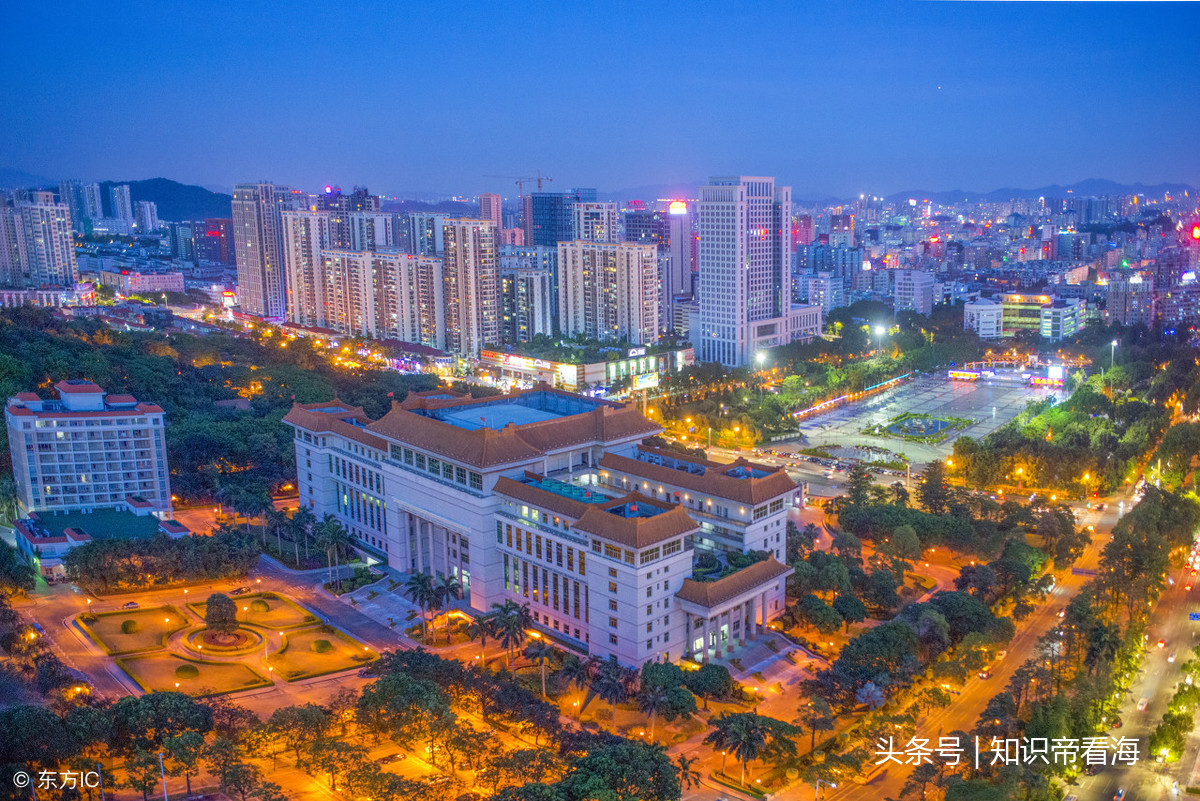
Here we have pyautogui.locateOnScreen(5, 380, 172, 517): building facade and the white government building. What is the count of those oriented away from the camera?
0

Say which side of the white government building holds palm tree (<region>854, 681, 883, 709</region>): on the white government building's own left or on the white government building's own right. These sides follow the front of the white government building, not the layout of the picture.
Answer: on the white government building's own left

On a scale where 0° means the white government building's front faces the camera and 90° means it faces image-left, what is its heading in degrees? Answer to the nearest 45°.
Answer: approximately 45°

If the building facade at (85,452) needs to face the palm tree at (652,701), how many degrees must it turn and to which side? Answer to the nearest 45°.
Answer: approximately 45° to its left

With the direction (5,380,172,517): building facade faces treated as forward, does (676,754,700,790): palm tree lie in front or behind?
in front

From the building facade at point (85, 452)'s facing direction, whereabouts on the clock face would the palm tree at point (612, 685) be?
The palm tree is roughly at 11 o'clock from the building facade.

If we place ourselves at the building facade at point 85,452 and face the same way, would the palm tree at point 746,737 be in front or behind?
in front

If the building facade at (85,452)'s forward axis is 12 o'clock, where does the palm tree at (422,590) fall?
The palm tree is roughly at 11 o'clock from the building facade.

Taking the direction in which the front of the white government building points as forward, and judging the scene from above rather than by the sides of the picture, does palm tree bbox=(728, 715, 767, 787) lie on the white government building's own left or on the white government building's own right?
on the white government building's own left

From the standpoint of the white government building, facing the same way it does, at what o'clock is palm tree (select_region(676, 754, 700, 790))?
The palm tree is roughly at 10 o'clock from the white government building.

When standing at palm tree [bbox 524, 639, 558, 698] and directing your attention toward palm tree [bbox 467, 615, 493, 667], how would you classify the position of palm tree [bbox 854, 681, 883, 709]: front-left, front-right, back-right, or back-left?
back-right

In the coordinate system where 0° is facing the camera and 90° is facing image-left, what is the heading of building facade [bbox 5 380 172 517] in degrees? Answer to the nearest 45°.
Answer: approximately 0°

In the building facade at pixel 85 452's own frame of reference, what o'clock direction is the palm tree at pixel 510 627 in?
The palm tree is roughly at 11 o'clock from the building facade.

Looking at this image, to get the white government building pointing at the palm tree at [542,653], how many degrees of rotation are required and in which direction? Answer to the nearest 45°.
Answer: approximately 45° to its left
